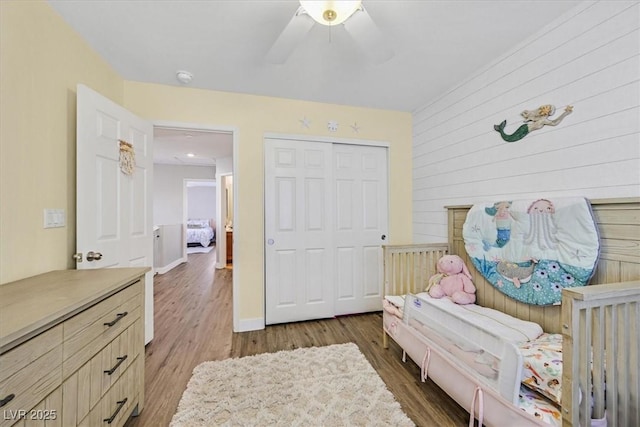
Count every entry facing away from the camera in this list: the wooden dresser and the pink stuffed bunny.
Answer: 0

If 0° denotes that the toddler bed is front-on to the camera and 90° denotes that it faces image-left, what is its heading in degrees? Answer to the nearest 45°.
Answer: approximately 45°

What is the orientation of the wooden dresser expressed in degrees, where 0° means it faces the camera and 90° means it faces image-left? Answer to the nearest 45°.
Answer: approximately 315°

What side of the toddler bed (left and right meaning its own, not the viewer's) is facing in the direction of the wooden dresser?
front

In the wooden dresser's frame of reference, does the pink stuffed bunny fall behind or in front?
in front

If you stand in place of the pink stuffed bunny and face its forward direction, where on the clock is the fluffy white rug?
The fluffy white rug is roughly at 12 o'clock from the pink stuffed bunny.

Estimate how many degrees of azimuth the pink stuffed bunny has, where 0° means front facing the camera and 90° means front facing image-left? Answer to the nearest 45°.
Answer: approximately 45°

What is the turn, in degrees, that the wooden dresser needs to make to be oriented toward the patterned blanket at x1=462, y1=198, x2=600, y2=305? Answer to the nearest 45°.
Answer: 0° — it already faces it

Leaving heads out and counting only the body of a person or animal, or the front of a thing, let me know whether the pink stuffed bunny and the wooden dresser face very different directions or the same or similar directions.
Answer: very different directions

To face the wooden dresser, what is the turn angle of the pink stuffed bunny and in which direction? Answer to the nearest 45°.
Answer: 0° — it already faces it
